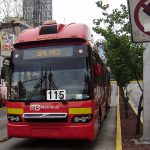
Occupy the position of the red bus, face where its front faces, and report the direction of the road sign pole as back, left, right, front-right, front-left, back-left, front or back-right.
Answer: left

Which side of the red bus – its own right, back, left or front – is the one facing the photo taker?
front

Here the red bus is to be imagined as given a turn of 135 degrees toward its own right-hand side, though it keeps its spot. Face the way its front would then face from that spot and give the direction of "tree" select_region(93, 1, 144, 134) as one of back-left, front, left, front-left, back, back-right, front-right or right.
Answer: right
